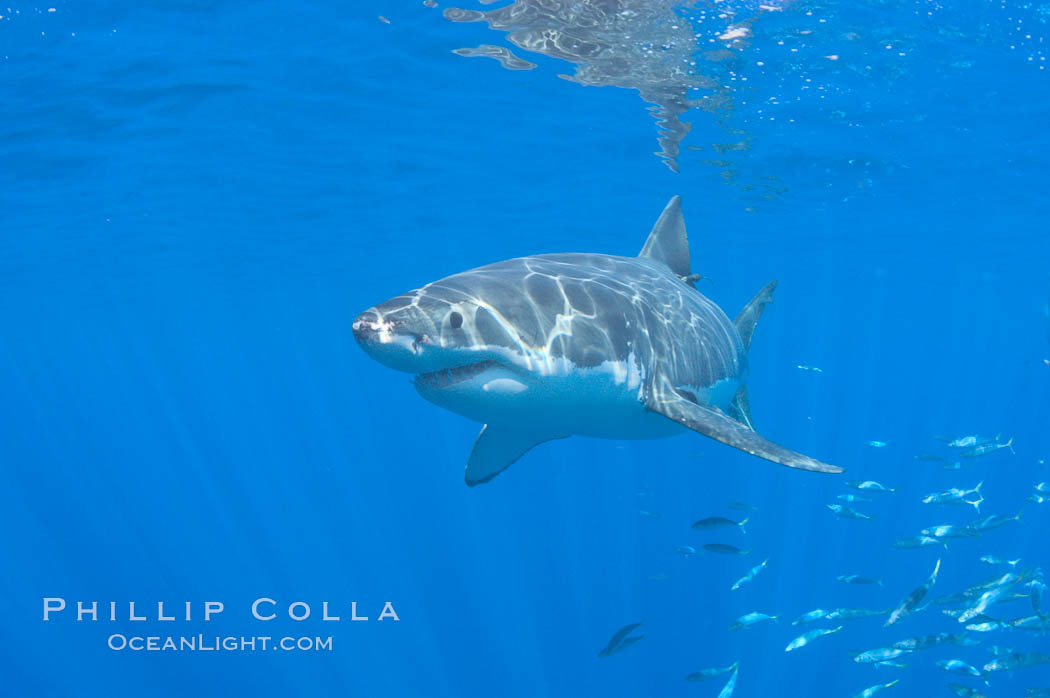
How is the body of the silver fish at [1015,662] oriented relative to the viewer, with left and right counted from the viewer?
facing to the left of the viewer

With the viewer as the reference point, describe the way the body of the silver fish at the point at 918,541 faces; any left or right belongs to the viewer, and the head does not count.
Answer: facing to the left of the viewer

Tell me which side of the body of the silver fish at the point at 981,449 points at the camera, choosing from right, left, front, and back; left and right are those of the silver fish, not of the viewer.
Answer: left

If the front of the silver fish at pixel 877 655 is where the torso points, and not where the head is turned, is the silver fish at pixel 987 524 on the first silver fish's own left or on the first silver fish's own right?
on the first silver fish's own right

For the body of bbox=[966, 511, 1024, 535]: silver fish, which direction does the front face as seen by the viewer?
to the viewer's left

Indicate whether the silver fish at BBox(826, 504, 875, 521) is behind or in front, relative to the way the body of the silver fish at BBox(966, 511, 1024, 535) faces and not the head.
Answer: in front

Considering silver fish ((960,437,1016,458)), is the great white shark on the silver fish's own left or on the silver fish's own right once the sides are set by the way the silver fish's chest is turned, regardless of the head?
on the silver fish's own left

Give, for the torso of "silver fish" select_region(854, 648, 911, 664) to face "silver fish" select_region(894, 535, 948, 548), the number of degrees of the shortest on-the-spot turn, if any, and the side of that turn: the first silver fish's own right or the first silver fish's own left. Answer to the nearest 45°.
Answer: approximately 90° to the first silver fish's own right

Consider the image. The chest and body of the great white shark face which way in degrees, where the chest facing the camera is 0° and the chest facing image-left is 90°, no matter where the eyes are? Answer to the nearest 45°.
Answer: approximately 45°

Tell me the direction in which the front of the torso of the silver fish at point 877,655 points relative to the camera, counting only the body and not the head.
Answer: to the viewer's left

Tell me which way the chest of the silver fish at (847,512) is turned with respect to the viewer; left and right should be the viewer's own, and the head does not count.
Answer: facing to the left of the viewer

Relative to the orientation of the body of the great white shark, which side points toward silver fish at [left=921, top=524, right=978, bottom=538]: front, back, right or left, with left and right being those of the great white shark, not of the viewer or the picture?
back
